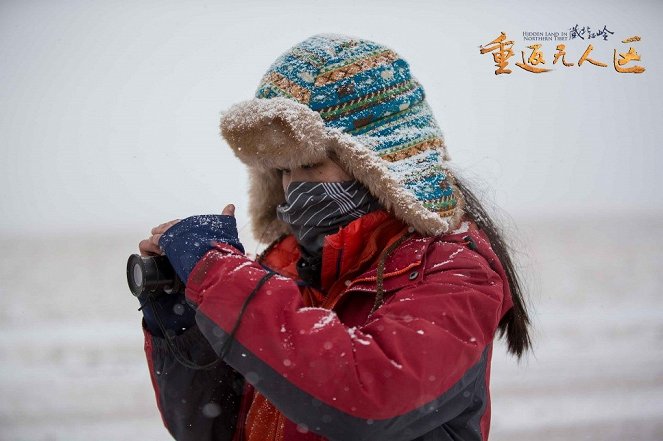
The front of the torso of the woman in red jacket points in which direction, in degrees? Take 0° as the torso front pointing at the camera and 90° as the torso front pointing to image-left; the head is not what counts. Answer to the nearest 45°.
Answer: approximately 45°
